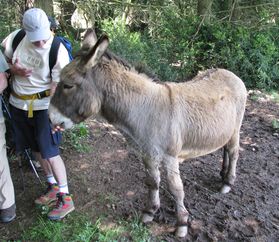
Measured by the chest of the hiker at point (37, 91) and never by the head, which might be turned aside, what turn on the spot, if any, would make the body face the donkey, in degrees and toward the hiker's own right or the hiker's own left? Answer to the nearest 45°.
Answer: approximately 45° to the hiker's own left

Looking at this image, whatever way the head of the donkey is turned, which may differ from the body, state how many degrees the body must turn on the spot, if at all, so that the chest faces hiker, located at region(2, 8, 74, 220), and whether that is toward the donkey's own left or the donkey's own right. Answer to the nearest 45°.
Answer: approximately 45° to the donkey's own right
